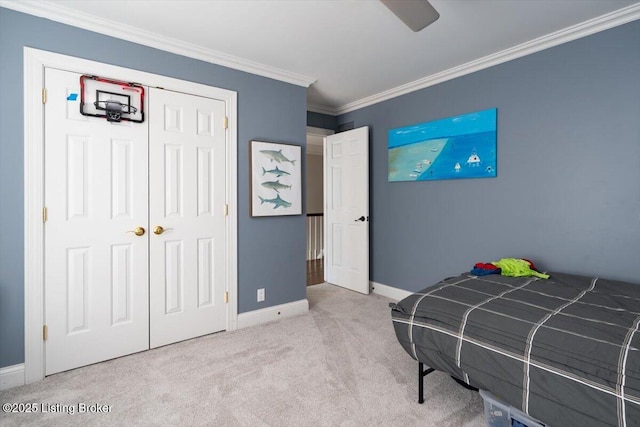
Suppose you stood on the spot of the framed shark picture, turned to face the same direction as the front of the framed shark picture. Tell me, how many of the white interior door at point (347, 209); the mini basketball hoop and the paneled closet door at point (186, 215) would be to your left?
1

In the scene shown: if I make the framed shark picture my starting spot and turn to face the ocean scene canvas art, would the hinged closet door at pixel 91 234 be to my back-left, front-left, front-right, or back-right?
back-right

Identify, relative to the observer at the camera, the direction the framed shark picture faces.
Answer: facing the viewer and to the right of the viewer

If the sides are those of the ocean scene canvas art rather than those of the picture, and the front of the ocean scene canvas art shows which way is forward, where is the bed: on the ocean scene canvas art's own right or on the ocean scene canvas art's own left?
on the ocean scene canvas art's own left

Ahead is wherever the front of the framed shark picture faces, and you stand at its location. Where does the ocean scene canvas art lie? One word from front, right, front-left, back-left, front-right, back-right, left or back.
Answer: front-left

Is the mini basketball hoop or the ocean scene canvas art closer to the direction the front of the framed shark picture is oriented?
the ocean scene canvas art

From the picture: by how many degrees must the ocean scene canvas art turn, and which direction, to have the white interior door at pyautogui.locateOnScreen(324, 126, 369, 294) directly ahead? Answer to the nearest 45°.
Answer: approximately 90° to its right

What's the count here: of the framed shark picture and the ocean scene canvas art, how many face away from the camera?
0

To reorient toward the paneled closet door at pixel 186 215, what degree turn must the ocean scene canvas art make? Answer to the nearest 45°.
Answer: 0° — it already faces it

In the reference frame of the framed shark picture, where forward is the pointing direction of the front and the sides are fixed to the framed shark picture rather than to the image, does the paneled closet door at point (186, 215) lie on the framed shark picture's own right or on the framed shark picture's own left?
on the framed shark picture's own right

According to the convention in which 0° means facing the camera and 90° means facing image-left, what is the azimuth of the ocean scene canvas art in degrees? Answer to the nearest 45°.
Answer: approximately 45°

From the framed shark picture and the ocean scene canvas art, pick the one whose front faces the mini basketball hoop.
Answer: the ocean scene canvas art

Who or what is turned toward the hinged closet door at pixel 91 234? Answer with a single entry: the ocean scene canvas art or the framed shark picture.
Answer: the ocean scene canvas art

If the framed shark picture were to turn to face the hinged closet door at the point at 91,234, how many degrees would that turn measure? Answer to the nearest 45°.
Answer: approximately 90° to its right

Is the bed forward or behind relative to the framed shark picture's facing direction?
forward

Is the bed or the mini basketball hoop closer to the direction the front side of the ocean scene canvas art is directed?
the mini basketball hoop

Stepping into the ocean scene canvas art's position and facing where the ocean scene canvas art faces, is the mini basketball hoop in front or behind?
in front

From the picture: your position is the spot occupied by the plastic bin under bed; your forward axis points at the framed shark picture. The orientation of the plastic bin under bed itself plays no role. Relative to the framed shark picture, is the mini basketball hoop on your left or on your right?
left

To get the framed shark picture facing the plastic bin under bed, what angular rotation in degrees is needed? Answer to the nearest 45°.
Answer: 0° — it already faces it
